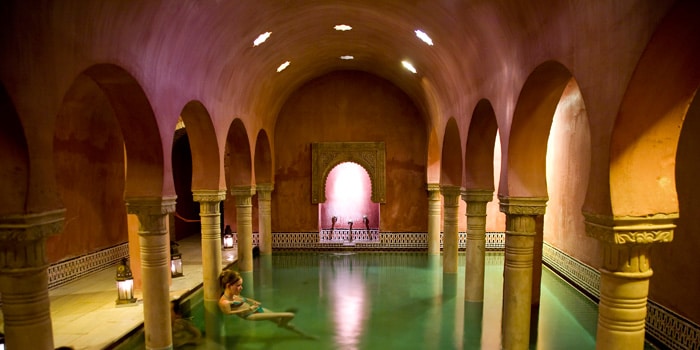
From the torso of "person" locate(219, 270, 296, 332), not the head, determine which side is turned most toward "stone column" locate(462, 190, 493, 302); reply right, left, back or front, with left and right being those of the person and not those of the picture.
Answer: front

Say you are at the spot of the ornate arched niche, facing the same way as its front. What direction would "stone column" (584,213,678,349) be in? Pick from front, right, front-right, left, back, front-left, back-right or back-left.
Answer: front

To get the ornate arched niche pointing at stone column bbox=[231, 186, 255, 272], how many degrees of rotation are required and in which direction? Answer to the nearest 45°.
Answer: approximately 45° to its right

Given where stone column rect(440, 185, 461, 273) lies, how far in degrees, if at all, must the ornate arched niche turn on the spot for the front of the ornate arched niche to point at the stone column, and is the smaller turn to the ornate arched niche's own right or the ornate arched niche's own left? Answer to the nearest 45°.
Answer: approximately 45° to the ornate arched niche's own left

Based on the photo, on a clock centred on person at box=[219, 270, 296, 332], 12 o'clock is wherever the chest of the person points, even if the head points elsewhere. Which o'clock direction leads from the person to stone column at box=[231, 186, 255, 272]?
The stone column is roughly at 9 o'clock from the person.

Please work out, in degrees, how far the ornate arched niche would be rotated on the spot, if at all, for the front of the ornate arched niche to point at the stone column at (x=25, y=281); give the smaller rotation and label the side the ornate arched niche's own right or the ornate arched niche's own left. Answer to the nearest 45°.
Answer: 0° — it already faces it

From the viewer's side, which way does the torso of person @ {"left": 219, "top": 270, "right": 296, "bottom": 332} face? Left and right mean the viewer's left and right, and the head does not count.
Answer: facing to the right of the viewer

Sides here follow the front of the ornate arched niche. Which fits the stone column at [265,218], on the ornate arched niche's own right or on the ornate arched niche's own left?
on the ornate arched niche's own right

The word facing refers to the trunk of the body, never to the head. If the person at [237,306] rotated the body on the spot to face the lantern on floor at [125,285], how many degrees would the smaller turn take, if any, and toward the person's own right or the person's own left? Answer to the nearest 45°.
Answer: approximately 180°

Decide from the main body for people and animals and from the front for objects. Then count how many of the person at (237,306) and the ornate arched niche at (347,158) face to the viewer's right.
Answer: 1

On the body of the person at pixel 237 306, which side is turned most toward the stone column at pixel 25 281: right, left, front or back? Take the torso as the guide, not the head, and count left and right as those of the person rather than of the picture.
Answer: right

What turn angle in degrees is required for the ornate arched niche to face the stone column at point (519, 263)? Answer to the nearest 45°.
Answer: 0° — it already faces it

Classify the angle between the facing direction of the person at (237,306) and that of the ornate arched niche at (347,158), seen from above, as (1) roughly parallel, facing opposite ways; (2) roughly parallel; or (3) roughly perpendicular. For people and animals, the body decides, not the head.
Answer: roughly perpendicular

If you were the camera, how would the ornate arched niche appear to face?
facing the viewer
